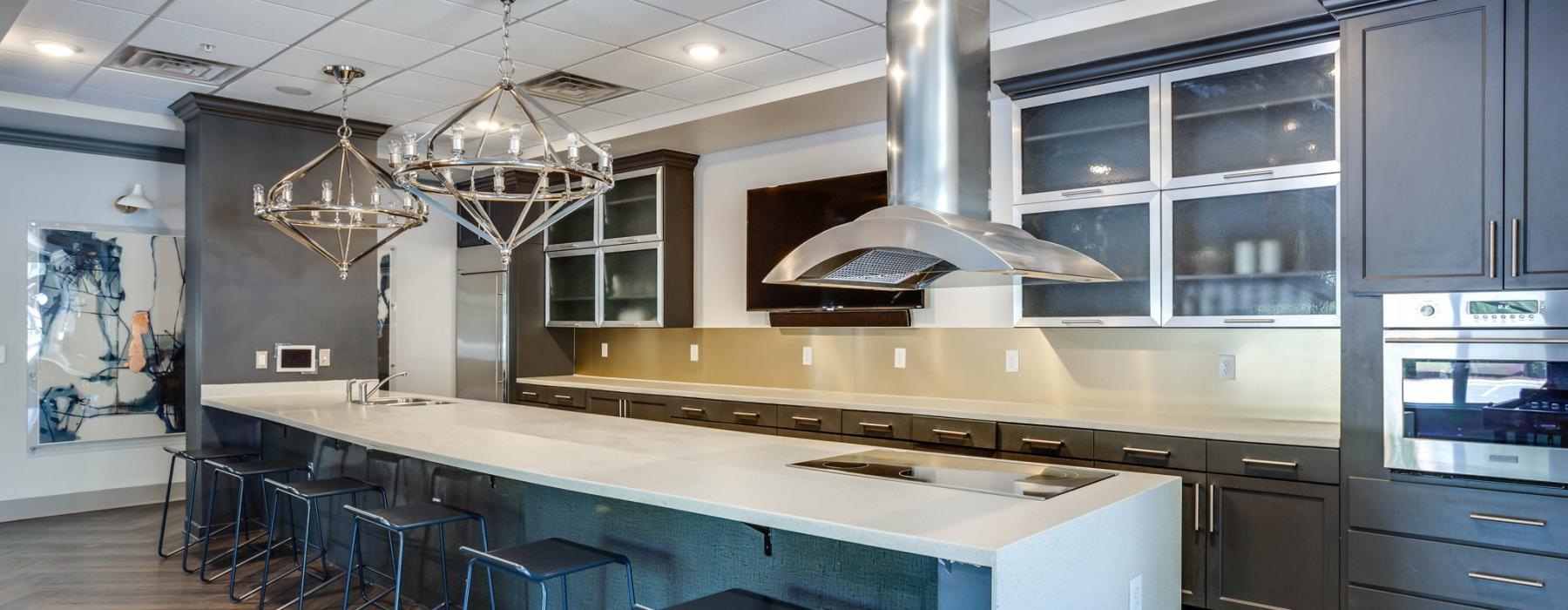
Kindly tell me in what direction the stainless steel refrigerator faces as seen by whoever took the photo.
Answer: facing the viewer and to the left of the viewer

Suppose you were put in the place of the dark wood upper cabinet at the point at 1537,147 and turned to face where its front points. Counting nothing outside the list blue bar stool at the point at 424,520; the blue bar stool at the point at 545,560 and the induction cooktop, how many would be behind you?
0

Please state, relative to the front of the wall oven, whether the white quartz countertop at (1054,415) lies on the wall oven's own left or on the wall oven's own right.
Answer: on the wall oven's own right

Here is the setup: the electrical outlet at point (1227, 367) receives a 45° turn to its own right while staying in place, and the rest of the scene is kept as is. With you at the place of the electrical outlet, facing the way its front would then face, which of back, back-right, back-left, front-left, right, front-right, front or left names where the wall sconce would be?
front-right

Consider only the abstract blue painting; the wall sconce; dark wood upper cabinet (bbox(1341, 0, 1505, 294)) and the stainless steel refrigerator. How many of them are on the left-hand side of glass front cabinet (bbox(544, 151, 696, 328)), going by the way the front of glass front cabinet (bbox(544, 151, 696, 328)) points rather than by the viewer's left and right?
1

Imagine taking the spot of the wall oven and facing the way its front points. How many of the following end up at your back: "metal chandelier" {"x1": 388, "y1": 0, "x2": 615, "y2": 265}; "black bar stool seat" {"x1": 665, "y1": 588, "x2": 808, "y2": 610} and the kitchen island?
0

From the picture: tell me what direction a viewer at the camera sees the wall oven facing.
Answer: facing the viewer

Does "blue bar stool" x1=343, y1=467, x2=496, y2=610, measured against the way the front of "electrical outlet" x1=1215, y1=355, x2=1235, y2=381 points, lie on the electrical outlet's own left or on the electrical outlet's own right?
on the electrical outlet's own right

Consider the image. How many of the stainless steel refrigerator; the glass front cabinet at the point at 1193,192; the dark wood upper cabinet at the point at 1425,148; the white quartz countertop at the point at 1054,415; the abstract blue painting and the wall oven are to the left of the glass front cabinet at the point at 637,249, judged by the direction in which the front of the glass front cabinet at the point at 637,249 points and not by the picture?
4

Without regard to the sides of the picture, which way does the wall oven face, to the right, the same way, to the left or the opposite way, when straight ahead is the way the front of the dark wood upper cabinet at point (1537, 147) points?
the same way

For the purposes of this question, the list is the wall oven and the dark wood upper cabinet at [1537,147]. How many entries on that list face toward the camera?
2

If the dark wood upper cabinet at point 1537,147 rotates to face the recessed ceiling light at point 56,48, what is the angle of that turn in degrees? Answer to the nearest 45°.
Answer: approximately 45° to its right

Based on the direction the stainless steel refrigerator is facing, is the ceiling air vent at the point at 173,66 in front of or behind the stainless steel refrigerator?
in front

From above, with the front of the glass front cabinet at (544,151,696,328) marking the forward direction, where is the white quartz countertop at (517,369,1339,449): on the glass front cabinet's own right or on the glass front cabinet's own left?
on the glass front cabinet's own left

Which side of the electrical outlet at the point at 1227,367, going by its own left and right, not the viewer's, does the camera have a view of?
front

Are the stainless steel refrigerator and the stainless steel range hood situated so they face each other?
no

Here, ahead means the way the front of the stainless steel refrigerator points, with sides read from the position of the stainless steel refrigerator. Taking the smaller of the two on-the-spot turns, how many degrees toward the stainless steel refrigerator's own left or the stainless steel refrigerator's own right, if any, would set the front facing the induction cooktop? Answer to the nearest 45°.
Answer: approximately 45° to the stainless steel refrigerator's own left
